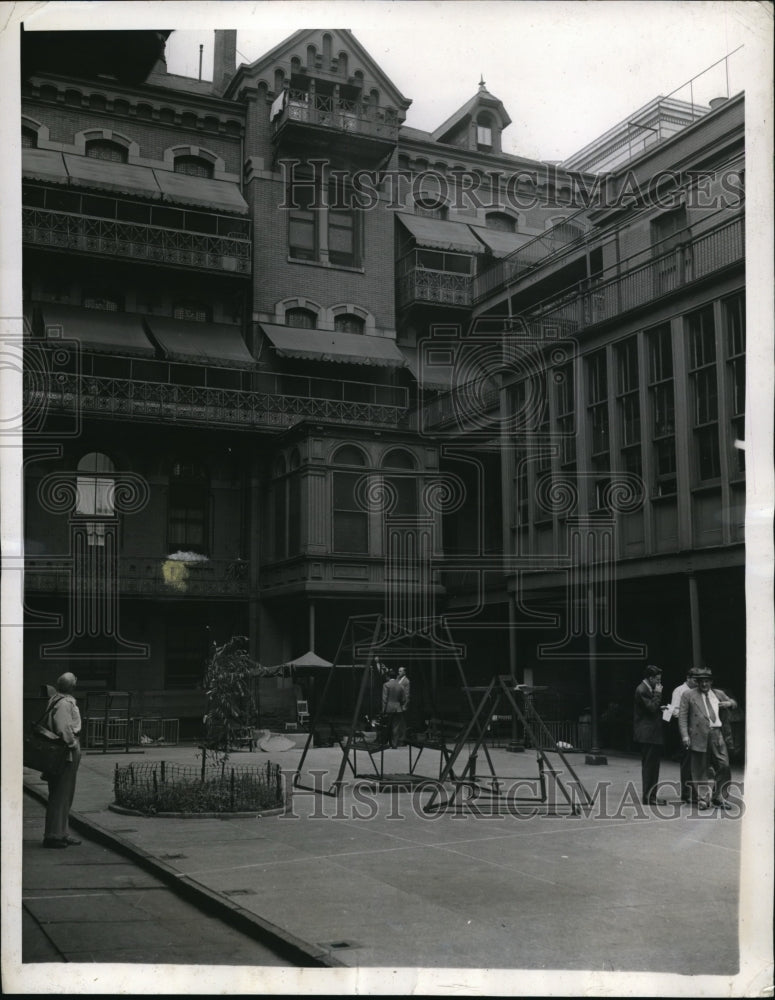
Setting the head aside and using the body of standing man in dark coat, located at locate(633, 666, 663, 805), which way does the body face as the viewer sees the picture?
to the viewer's right

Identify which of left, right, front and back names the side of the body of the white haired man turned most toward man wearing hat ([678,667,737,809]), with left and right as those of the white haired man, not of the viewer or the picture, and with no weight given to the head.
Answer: front

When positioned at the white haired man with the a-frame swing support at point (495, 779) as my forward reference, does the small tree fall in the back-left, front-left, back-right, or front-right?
front-left

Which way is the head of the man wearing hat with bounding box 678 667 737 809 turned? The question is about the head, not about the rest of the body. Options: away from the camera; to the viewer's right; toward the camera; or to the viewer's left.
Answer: toward the camera

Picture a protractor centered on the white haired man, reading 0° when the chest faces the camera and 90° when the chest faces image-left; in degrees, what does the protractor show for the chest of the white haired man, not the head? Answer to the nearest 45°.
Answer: approximately 270°

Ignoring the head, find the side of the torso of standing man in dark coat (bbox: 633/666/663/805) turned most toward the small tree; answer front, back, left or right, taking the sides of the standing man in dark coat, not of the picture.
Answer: back

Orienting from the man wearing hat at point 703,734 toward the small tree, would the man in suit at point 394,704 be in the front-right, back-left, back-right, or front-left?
front-right

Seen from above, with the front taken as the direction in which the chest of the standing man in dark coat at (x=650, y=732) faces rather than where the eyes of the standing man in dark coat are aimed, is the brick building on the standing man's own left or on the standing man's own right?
on the standing man's own left

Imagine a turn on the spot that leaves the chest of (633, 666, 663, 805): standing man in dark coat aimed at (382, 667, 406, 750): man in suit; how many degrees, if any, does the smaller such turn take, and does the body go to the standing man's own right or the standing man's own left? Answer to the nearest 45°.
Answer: approximately 135° to the standing man's own left
